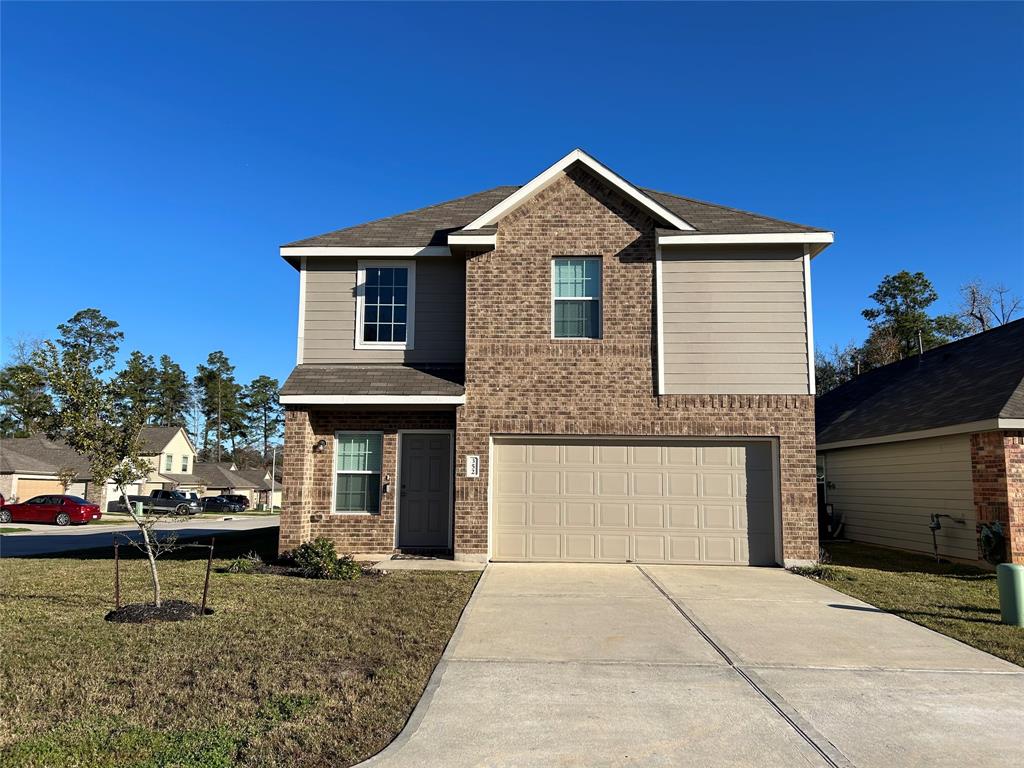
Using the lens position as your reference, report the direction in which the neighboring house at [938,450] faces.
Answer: facing the viewer and to the right of the viewer

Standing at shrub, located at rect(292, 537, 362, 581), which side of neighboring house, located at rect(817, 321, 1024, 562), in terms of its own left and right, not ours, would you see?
right

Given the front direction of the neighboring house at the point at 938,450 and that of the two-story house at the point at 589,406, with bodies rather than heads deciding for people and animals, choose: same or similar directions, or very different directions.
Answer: same or similar directions

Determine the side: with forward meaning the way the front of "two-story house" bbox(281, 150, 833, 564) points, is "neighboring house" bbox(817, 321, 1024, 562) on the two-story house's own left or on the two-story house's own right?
on the two-story house's own left

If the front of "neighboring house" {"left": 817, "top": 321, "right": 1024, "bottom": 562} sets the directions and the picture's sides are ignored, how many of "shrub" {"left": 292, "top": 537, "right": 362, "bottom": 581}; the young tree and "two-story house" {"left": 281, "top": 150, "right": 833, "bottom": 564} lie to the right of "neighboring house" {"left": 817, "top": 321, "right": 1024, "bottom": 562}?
3

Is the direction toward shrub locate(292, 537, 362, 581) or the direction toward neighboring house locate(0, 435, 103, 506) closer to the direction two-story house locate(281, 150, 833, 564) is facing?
the shrub

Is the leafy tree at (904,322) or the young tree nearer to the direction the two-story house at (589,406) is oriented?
the young tree

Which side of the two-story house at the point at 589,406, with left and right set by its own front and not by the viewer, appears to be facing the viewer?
front

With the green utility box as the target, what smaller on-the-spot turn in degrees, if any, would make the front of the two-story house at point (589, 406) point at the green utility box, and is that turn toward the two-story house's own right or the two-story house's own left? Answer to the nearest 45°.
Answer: approximately 45° to the two-story house's own left

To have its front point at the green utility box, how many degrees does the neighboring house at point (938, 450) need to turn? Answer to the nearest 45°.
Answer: approximately 45° to its right

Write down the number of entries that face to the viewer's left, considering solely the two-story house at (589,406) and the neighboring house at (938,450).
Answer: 0

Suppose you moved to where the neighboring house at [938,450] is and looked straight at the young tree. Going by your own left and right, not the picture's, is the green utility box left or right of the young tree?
left

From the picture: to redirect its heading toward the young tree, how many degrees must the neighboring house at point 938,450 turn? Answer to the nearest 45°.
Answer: approximately 90° to its right

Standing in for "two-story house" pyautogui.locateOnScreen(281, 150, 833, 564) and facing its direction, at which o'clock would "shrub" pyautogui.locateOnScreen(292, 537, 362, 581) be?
The shrub is roughly at 2 o'clock from the two-story house.
